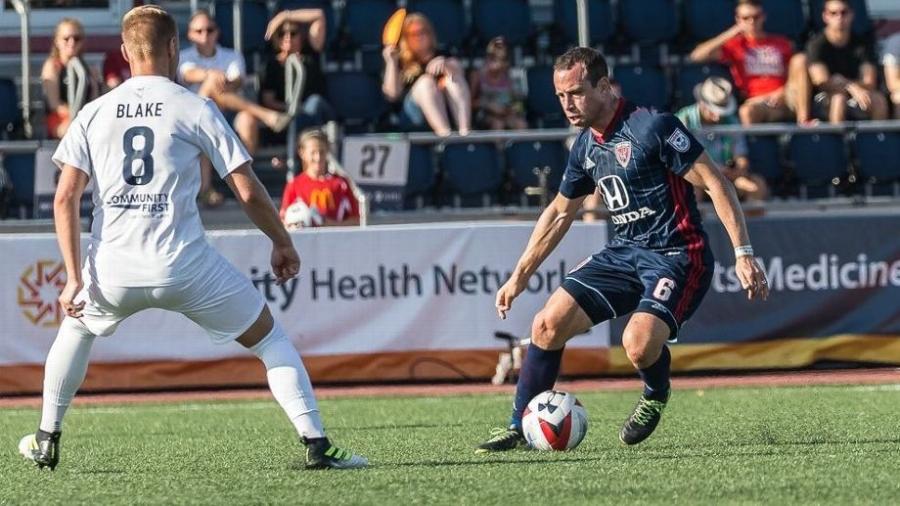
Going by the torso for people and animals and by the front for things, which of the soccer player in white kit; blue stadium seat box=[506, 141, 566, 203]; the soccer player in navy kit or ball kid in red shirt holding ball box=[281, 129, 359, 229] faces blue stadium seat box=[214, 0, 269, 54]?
the soccer player in white kit

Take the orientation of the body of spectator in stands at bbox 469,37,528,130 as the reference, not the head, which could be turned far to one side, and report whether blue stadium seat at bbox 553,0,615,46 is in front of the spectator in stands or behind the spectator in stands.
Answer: behind

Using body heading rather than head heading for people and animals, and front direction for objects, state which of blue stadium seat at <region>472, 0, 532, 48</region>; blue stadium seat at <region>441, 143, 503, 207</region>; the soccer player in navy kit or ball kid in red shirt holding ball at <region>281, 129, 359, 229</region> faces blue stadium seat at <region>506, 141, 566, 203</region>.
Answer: blue stadium seat at <region>472, 0, 532, 48</region>

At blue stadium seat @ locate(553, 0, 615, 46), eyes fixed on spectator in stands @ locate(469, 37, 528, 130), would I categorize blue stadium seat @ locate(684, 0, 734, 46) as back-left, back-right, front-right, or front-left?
back-left

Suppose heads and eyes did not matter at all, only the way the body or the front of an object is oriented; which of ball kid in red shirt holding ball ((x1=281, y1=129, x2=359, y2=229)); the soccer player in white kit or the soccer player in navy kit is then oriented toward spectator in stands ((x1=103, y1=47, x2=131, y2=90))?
the soccer player in white kit

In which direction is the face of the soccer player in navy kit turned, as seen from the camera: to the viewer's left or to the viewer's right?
to the viewer's left

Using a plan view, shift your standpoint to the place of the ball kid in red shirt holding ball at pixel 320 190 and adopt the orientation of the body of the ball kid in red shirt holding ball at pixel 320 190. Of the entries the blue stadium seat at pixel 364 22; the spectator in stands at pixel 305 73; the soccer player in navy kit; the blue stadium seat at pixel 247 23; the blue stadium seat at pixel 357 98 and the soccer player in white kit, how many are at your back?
4
